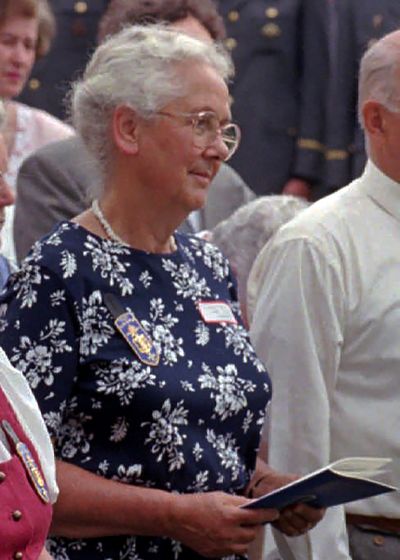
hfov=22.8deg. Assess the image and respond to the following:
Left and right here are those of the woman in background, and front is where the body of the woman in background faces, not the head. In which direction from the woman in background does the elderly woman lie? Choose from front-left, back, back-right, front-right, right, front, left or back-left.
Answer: front-left

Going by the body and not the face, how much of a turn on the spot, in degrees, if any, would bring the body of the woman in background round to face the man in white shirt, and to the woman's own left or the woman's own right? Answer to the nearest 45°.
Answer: approximately 90° to the woman's own left

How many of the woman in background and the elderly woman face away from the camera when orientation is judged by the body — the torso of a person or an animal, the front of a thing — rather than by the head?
0

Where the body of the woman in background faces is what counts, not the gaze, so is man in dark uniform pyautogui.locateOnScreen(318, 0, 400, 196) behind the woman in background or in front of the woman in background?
behind

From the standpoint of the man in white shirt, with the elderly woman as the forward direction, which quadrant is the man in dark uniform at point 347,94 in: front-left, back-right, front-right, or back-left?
back-right

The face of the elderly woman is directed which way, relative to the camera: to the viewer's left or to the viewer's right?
to the viewer's right

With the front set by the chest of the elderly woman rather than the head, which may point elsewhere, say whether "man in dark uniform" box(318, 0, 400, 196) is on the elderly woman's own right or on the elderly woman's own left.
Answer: on the elderly woman's own left

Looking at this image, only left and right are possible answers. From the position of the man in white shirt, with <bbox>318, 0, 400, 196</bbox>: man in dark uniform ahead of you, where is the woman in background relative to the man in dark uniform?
left

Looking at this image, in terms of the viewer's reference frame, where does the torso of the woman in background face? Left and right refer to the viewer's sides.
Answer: facing the viewer and to the left of the viewer
